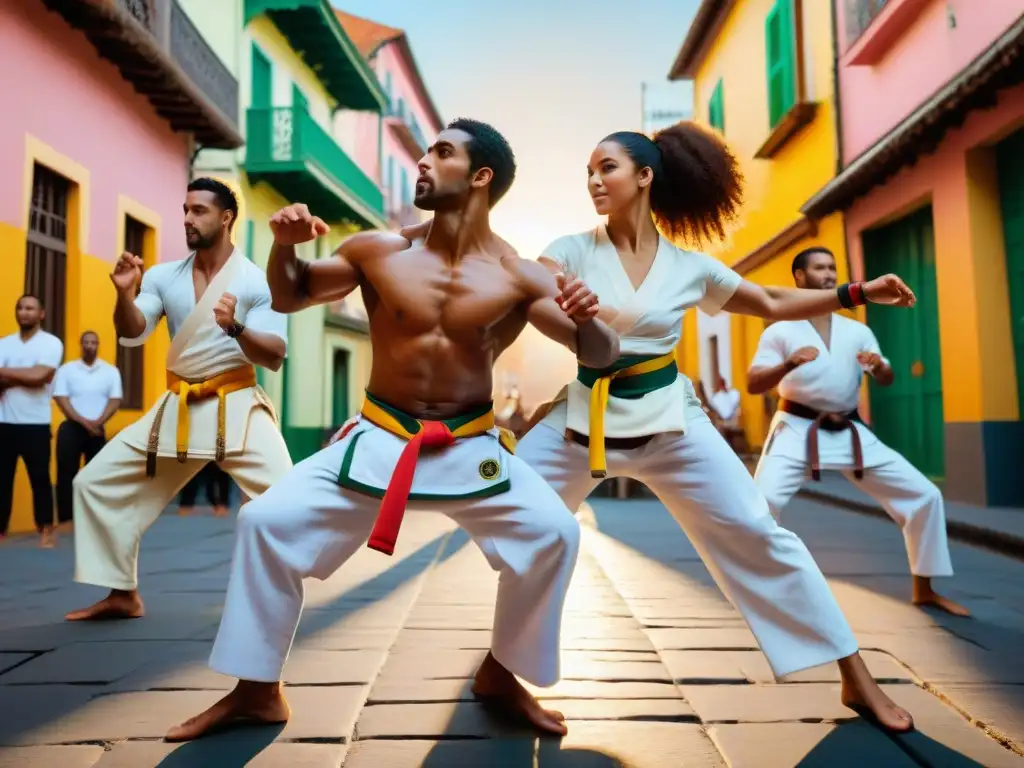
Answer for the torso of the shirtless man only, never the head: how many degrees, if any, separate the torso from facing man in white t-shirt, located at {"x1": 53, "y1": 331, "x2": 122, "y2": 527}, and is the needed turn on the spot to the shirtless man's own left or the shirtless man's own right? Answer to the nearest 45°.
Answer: approximately 135° to the shirtless man's own right

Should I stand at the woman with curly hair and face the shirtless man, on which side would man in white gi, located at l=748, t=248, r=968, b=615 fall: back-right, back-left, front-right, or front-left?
back-right

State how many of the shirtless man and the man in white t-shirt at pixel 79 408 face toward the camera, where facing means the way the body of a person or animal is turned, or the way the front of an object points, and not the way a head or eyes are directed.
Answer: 2

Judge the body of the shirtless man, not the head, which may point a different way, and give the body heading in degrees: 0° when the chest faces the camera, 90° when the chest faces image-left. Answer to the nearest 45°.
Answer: approximately 0°

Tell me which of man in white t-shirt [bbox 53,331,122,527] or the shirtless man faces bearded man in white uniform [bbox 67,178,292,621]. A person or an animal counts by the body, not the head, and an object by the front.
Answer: the man in white t-shirt

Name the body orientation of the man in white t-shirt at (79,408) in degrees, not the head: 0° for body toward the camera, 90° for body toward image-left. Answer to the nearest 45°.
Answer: approximately 0°

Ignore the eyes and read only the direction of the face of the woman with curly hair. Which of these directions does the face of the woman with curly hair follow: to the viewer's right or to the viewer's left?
to the viewer's left

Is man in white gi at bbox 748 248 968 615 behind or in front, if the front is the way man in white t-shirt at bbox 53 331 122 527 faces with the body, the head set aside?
in front
